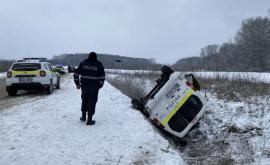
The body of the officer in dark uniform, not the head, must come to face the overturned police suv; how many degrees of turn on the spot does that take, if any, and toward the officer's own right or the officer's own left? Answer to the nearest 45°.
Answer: approximately 90° to the officer's own right

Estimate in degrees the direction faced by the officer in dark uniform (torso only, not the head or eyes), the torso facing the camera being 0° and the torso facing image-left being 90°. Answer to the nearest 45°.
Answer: approximately 180°

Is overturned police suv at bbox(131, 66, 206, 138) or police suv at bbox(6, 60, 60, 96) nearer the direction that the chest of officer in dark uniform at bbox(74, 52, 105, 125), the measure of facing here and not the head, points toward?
the police suv at bbox(6, 60, 60, 96)

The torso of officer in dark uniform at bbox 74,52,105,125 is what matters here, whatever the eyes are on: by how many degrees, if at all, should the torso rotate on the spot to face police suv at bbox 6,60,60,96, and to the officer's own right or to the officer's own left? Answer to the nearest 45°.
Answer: approximately 45° to the officer's own left
